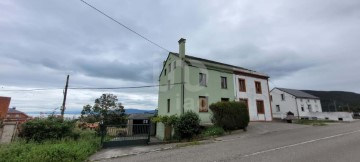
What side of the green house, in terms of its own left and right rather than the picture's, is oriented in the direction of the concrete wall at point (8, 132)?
right

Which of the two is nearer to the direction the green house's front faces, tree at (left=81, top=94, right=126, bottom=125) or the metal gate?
the metal gate

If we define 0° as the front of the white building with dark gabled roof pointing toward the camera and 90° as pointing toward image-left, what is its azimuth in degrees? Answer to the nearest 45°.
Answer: approximately 315°

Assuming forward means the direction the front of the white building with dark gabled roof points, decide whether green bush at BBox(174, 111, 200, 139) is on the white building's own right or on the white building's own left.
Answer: on the white building's own right

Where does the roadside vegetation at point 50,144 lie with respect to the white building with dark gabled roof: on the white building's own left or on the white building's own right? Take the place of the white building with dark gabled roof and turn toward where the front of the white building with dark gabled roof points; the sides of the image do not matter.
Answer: on the white building's own right

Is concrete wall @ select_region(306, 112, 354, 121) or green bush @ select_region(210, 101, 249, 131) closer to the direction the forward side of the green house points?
the green bush

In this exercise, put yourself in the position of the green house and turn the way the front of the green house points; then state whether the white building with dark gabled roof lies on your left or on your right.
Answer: on your left

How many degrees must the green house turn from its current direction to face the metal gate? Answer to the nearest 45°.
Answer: approximately 90° to its right

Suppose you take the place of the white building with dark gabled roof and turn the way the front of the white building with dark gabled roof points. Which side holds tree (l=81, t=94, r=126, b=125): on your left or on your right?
on your right

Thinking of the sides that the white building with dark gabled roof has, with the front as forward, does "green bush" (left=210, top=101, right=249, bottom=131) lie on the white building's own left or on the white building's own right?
on the white building's own right
